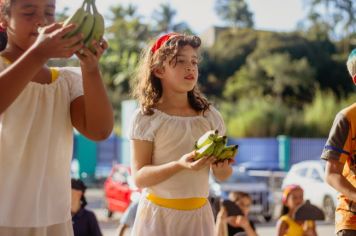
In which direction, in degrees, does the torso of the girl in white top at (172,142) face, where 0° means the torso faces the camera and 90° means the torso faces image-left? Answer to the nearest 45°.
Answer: approximately 315°

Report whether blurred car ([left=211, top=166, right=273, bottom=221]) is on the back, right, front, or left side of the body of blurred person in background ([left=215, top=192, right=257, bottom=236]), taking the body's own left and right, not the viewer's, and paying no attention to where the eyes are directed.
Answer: back

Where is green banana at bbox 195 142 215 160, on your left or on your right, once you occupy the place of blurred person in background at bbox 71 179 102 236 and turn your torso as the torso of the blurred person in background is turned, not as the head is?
on your left

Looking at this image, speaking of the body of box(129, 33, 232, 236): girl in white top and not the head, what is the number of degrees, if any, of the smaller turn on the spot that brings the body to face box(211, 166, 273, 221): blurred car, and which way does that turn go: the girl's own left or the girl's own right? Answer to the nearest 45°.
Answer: approximately 135° to the girl's own left
